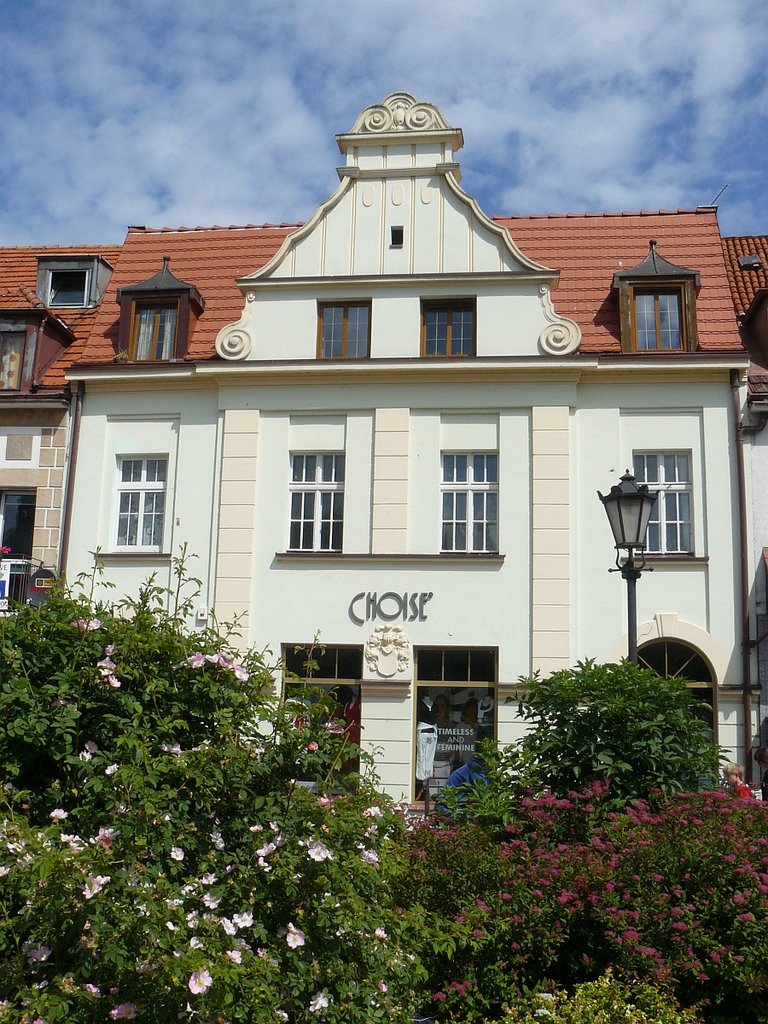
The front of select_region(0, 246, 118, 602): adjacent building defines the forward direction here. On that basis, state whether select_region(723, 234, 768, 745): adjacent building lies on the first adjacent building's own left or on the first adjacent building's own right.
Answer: on the first adjacent building's own left

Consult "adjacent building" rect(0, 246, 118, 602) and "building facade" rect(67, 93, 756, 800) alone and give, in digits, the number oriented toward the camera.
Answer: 2

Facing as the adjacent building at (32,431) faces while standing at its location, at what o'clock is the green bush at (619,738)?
The green bush is roughly at 11 o'clock from the adjacent building.

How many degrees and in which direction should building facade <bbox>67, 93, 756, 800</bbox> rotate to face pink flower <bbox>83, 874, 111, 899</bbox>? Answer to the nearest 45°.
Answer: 0° — it already faces it

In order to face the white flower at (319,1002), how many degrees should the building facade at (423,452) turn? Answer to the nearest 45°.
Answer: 0° — it already faces it

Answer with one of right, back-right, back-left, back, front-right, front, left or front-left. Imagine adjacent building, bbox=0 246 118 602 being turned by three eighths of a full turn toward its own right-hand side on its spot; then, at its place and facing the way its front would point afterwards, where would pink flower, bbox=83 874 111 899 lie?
back-left

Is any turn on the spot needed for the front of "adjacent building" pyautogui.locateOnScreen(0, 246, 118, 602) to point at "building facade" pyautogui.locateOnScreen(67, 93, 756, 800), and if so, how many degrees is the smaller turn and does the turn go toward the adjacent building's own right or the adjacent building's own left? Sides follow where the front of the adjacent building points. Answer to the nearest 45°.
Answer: approximately 45° to the adjacent building's own left

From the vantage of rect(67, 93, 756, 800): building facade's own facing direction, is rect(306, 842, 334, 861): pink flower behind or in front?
in front

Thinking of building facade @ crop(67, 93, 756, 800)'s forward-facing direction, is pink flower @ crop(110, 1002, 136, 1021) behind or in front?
in front

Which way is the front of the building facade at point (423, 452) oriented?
toward the camera

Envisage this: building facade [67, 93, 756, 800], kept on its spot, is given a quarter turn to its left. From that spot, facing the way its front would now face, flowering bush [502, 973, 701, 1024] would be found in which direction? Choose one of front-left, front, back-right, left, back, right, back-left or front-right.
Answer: right

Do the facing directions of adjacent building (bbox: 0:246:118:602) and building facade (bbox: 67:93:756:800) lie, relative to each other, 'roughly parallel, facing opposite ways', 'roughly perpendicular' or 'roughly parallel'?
roughly parallel

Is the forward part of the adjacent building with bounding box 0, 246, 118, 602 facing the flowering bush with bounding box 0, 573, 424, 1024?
yes
